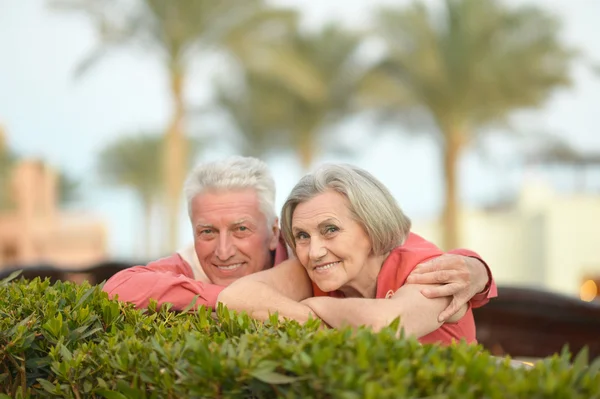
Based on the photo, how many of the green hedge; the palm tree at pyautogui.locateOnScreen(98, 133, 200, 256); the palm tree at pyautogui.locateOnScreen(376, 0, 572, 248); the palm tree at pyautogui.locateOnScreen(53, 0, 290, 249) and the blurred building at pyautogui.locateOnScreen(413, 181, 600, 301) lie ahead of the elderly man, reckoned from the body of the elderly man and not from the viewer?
1

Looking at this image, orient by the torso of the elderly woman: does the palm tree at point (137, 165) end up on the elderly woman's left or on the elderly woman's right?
on the elderly woman's right

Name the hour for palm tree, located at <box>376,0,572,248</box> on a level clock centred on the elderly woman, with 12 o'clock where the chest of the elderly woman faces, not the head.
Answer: The palm tree is roughly at 5 o'clock from the elderly woman.

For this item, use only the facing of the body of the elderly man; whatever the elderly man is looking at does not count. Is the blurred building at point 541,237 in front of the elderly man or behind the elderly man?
behind

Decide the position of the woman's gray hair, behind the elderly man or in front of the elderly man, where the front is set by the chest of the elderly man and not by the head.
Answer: in front

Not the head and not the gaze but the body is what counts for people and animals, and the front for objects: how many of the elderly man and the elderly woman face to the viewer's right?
0

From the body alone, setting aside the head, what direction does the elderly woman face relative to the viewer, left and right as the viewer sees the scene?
facing the viewer and to the left of the viewer

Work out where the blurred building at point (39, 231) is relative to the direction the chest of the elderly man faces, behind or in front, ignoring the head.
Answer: behind

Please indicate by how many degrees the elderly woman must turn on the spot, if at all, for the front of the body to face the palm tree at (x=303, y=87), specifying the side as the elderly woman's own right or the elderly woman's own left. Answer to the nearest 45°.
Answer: approximately 135° to the elderly woman's own right

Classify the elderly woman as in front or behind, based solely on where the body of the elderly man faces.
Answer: in front

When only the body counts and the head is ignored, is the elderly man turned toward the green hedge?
yes

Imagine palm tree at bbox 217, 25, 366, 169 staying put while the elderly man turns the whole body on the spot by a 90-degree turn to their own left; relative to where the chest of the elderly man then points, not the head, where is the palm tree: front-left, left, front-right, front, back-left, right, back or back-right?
left

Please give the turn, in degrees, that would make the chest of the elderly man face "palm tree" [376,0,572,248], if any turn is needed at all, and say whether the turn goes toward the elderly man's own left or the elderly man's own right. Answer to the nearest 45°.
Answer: approximately 180°

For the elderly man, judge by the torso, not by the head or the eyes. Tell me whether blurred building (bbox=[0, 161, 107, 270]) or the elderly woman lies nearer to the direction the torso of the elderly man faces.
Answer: the elderly woman

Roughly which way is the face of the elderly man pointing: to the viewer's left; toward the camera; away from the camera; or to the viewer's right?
toward the camera

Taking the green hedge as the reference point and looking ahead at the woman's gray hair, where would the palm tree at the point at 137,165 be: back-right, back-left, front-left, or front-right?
front-left

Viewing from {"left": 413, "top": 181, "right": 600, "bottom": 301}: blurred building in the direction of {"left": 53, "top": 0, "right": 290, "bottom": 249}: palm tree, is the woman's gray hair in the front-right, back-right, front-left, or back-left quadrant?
front-left

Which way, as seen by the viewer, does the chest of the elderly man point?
toward the camera
